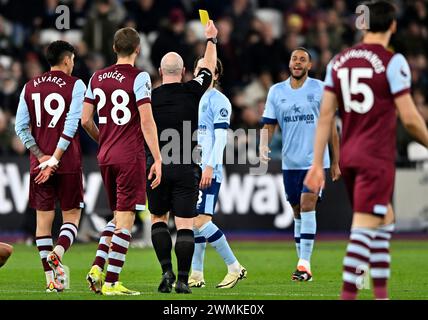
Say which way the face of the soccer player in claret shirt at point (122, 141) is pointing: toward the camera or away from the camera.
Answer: away from the camera

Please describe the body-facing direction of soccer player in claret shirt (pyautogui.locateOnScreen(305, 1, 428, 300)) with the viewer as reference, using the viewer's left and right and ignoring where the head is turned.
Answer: facing away from the viewer and to the right of the viewer

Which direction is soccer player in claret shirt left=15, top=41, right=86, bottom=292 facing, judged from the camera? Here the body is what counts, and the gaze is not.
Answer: away from the camera

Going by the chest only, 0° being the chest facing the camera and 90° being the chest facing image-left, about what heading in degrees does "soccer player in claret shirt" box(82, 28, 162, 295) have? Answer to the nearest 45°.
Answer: approximately 225°

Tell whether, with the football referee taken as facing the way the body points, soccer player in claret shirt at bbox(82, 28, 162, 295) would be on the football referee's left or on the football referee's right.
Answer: on the football referee's left

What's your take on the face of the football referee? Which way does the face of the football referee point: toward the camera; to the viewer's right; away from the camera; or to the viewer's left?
away from the camera

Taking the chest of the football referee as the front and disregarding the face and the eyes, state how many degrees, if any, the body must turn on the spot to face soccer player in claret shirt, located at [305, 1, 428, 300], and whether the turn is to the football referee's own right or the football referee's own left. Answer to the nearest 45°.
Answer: approximately 135° to the football referee's own right

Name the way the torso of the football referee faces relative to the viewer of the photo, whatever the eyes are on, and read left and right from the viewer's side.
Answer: facing away from the viewer

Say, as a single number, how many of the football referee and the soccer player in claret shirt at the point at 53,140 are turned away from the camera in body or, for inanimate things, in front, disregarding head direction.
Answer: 2

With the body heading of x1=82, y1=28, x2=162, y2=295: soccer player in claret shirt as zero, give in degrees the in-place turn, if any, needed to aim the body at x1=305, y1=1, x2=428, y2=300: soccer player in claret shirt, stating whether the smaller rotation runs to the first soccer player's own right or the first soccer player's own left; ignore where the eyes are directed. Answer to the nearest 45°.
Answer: approximately 90° to the first soccer player's own right

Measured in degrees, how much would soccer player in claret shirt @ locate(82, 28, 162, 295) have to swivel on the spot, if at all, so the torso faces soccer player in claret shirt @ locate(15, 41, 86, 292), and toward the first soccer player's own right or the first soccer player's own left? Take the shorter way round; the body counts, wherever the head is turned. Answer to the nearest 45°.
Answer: approximately 90° to the first soccer player's own left
